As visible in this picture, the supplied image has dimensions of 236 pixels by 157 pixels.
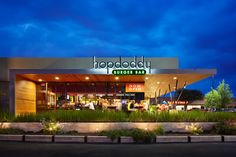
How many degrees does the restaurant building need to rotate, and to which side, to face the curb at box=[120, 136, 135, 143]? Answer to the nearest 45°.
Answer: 0° — it already faces it

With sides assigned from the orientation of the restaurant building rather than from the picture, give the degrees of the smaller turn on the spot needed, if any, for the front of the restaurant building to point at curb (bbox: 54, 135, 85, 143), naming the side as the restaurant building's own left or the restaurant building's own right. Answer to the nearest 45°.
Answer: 0° — it already faces it

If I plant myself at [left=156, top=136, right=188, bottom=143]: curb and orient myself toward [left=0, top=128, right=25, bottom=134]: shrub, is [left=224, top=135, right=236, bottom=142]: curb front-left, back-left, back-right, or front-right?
back-right

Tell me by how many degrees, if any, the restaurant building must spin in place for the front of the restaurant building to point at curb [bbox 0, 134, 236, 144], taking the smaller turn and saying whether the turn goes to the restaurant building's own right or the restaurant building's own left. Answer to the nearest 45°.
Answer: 0° — it already faces it

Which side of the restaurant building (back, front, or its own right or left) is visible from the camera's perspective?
front

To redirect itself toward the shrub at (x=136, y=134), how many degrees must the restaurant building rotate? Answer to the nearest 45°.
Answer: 0° — it already faces it

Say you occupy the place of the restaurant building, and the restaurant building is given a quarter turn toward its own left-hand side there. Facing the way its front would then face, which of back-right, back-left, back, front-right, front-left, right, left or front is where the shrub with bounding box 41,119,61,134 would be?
right

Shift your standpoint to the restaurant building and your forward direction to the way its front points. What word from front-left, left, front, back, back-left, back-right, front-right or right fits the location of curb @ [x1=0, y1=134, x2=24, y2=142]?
front

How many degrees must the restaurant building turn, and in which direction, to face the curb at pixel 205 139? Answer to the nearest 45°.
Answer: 0° — it already faces it

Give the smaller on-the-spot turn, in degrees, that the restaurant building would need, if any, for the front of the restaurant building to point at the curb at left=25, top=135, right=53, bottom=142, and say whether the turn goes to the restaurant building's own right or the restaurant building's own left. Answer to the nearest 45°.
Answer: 0° — it already faces it

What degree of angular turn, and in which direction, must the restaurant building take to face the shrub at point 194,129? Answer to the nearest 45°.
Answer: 0° — it already faces it

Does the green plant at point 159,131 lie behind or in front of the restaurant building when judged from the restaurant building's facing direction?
in front
